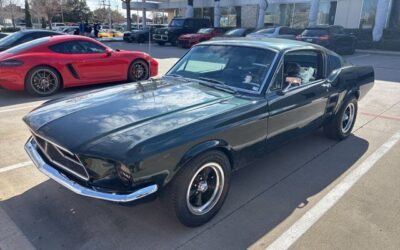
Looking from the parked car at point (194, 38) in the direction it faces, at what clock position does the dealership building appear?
The dealership building is roughly at 6 o'clock from the parked car.

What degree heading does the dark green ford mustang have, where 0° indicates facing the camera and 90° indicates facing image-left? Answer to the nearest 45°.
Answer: approximately 45°

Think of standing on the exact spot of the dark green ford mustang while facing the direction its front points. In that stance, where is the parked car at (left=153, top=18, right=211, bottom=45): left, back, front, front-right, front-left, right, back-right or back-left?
back-right

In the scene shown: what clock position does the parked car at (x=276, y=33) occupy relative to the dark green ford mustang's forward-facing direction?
The parked car is roughly at 5 o'clock from the dark green ford mustang.

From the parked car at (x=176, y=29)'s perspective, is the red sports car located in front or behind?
in front

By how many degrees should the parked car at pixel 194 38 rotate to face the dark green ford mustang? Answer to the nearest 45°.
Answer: approximately 45° to its left
